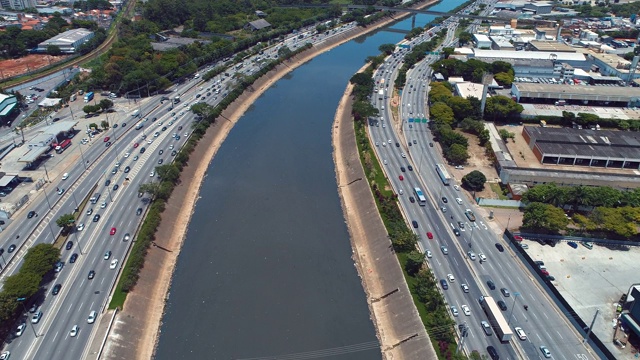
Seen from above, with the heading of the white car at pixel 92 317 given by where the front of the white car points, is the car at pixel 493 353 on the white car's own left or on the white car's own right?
on the white car's own left

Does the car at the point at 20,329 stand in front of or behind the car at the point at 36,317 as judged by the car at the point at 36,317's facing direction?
in front

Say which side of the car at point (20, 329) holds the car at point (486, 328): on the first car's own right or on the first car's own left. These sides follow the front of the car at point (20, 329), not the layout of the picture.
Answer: on the first car's own left

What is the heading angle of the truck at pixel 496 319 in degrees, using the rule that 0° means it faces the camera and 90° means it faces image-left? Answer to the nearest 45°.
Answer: approximately 135°

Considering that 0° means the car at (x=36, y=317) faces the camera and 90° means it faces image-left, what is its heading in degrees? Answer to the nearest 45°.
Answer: approximately 45°

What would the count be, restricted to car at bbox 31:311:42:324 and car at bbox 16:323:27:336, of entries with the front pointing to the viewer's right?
0

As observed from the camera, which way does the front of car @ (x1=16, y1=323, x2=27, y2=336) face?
facing the viewer and to the left of the viewer

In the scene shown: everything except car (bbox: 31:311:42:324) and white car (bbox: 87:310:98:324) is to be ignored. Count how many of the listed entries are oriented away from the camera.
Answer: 0

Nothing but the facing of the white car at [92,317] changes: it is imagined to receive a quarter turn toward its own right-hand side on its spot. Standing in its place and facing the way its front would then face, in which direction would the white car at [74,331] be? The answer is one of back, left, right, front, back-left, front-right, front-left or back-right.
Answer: left

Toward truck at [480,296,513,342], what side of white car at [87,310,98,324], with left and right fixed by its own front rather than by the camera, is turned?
left

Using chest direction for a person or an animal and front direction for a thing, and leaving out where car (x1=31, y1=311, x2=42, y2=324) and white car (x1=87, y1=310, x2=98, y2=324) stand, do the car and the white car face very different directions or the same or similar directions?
same or similar directions

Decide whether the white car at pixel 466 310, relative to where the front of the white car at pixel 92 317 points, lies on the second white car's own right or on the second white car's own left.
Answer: on the second white car's own left
